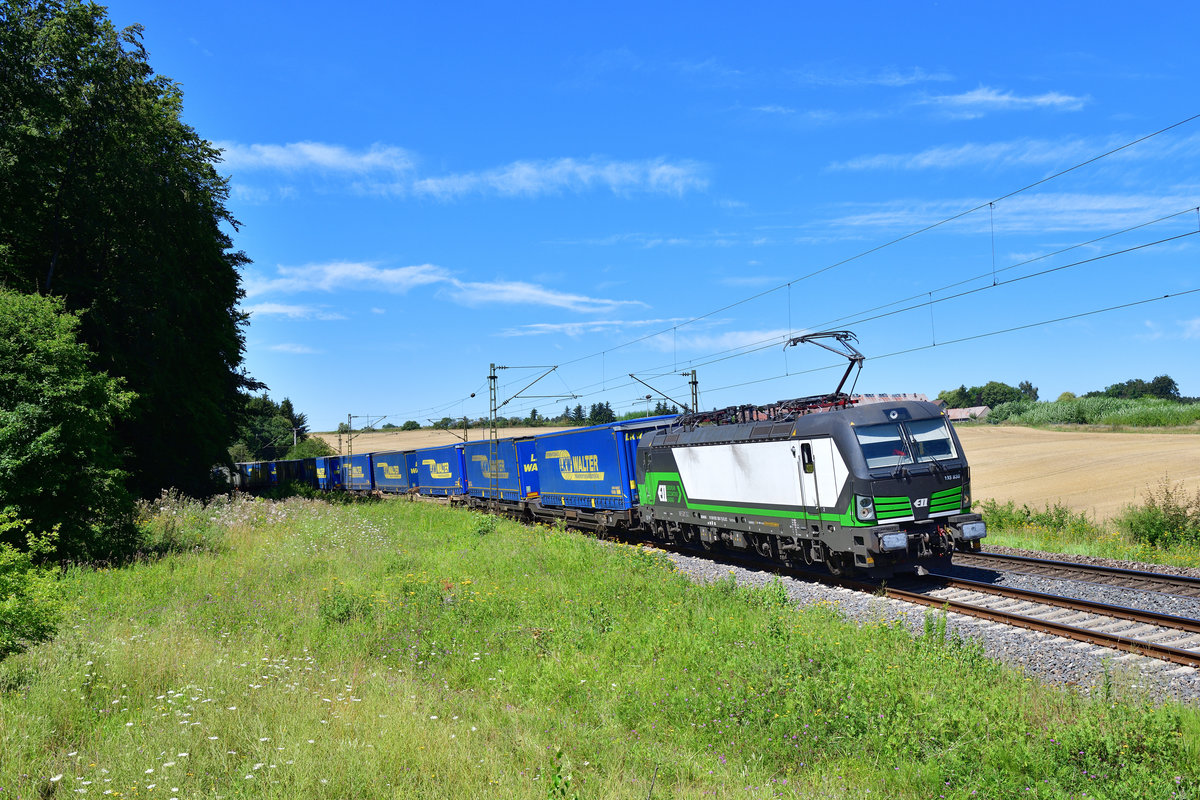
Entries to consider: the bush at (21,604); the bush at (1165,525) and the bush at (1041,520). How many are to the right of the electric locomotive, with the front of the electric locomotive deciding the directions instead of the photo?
1

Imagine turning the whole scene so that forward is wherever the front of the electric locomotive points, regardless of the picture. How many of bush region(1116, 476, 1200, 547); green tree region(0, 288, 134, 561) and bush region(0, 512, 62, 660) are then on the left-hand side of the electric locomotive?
1

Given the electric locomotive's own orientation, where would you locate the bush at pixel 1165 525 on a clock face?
The bush is roughly at 9 o'clock from the electric locomotive.

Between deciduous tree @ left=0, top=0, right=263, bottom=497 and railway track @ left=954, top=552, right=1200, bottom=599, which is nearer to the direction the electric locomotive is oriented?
the railway track

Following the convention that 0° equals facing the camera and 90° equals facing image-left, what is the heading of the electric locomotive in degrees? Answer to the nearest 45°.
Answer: approximately 315°

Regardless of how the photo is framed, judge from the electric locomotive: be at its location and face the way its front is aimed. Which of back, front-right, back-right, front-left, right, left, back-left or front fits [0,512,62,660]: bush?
right

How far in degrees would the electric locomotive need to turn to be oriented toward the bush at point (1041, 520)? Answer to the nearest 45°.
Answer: approximately 90° to its left
